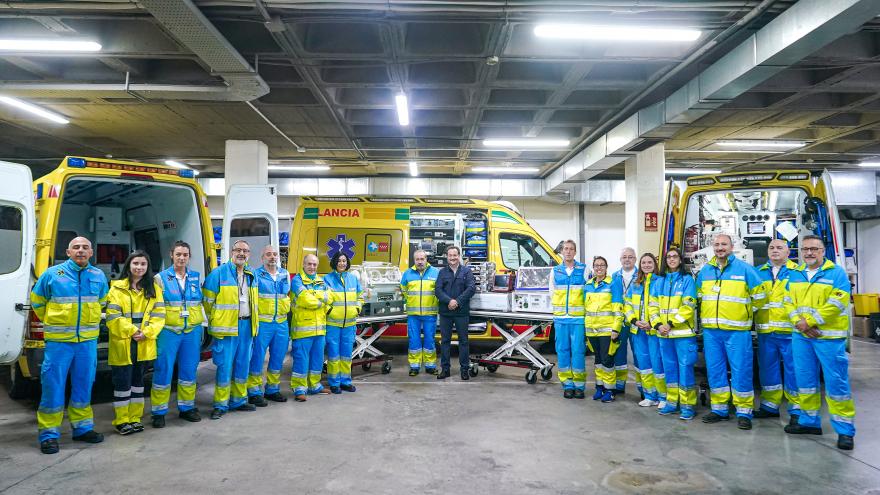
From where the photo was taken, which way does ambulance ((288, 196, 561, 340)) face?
to the viewer's right

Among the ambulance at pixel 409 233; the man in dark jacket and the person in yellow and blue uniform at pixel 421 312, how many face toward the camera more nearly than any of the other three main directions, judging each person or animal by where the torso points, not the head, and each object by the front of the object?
2

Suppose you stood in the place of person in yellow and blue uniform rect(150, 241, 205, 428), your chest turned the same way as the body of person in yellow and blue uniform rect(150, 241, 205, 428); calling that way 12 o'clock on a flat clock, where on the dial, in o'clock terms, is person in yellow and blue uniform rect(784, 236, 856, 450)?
person in yellow and blue uniform rect(784, 236, 856, 450) is roughly at 10 o'clock from person in yellow and blue uniform rect(150, 241, 205, 428).

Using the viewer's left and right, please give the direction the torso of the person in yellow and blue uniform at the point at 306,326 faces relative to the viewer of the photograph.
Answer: facing the viewer and to the right of the viewer

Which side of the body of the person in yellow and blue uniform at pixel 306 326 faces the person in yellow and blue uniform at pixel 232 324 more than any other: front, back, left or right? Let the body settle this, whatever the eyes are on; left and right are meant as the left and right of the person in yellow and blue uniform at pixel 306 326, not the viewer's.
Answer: right

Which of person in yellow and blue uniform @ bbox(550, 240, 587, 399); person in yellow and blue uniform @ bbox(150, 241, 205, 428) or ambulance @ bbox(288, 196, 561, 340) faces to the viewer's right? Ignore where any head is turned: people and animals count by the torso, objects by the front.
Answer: the ambulance

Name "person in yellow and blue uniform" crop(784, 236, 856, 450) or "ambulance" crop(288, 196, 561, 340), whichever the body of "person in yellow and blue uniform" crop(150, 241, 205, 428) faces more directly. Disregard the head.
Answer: the person in yellow and blue uniform

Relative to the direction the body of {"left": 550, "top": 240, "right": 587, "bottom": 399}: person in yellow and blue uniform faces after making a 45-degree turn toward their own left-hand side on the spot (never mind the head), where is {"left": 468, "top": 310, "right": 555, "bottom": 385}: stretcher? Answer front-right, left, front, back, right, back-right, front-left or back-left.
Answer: back

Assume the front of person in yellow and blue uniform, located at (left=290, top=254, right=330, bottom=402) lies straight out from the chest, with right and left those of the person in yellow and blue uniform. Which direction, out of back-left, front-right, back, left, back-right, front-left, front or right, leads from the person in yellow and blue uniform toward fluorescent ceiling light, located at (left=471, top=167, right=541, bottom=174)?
left

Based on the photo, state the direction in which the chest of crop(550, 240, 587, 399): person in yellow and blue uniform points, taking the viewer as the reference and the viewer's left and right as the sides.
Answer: facing the viewer

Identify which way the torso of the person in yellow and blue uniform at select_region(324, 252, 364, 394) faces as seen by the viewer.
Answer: toward the camera

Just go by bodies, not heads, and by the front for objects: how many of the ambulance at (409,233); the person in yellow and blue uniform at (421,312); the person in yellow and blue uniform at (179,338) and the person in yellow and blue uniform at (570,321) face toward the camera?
3

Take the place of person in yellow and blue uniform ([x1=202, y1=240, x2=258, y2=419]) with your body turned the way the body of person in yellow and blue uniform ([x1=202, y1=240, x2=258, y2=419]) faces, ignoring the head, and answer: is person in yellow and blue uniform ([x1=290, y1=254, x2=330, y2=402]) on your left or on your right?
on your left
